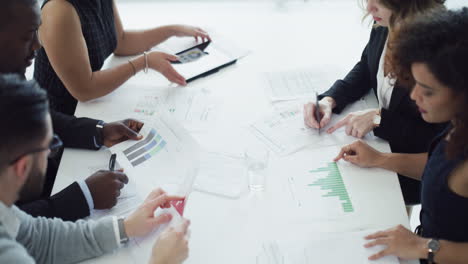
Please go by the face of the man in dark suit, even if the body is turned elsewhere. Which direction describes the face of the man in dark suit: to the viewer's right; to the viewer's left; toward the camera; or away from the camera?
to the viewer's right

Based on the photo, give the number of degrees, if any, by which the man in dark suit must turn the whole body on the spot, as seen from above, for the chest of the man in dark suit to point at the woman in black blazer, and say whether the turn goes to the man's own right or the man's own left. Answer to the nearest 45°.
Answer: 0° — they already face them

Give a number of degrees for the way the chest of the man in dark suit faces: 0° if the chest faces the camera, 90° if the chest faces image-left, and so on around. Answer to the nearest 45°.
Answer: approximately 270°

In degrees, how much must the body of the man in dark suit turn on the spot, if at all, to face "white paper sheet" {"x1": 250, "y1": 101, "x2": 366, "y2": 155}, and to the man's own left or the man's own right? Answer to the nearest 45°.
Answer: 0° — they already face it

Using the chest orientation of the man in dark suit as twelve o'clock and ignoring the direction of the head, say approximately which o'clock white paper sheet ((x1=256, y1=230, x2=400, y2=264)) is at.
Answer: The white paper sheet is roughly at 1 o'clock from the man in dark suit.

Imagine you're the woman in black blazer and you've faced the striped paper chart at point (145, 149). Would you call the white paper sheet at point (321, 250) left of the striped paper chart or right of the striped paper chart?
left

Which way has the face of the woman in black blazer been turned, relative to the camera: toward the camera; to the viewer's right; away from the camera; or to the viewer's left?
to the viewer's left
